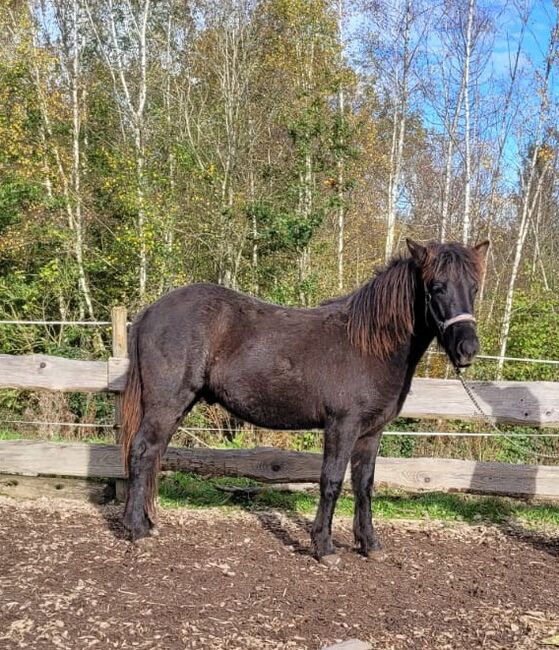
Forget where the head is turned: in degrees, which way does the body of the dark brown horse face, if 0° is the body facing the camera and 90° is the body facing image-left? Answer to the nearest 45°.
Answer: approximately 270°
